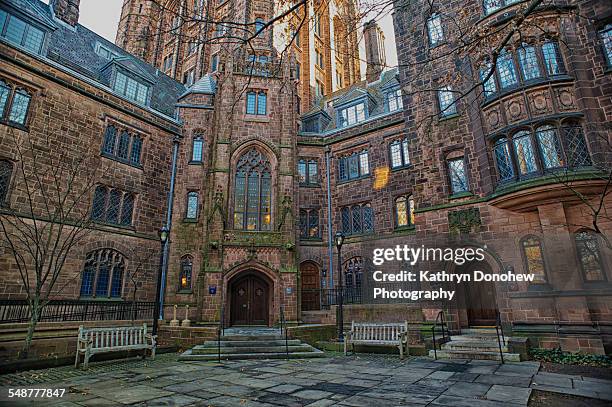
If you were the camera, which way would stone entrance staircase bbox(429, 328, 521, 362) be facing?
facing the viewer

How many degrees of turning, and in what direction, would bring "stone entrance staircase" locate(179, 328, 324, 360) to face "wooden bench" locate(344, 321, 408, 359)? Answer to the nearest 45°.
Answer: approximately 90° to its left

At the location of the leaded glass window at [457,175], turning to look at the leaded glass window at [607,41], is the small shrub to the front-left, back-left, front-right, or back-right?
front-right

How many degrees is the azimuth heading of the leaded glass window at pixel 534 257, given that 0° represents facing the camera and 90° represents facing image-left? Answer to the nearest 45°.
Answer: approximately 45°

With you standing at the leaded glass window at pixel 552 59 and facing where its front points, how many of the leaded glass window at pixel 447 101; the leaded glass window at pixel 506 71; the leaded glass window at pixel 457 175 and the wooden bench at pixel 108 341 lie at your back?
0

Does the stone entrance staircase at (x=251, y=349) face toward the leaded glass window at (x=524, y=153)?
no

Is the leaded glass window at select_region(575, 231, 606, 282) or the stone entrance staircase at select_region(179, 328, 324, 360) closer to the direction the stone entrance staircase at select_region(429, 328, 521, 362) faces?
the stone entrance staircase

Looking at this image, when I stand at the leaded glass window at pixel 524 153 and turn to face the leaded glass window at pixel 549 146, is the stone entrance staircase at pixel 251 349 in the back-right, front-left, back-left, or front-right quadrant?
back-right

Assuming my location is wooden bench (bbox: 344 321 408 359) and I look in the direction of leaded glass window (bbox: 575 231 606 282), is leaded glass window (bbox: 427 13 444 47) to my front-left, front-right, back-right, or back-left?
front-left

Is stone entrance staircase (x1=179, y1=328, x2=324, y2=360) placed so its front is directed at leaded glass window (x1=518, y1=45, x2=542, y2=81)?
no

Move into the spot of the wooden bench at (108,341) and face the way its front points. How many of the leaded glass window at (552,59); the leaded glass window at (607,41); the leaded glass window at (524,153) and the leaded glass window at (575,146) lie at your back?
0

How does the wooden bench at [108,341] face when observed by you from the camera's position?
facing the viewer and to the right of the viewer
